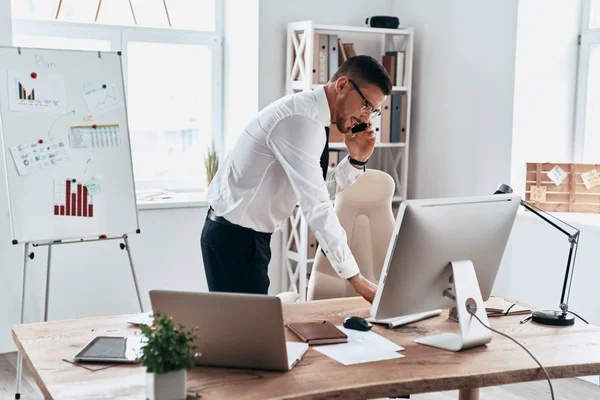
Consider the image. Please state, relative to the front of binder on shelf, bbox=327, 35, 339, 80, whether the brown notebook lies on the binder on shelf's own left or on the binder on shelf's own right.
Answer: on the binder on shelf's own right

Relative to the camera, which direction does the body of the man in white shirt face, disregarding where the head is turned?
to the viewer's right

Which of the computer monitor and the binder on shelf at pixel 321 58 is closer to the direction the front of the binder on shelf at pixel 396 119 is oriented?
the computer monitor

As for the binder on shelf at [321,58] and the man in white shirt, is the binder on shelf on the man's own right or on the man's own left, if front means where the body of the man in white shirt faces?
on the man's own left

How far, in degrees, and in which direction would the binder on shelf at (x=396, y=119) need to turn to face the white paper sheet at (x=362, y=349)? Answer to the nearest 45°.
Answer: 0° — it already faces it

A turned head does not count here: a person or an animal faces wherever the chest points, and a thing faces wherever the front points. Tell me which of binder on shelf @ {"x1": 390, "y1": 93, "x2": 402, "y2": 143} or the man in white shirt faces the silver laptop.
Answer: the binder on shelf

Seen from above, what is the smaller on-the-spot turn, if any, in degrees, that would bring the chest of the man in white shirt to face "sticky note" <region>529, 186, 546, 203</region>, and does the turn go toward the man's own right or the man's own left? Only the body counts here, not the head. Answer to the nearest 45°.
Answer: approximately 45° to the man's own left

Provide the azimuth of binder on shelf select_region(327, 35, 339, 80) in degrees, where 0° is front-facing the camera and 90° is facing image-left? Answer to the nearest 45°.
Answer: approximately 315°
